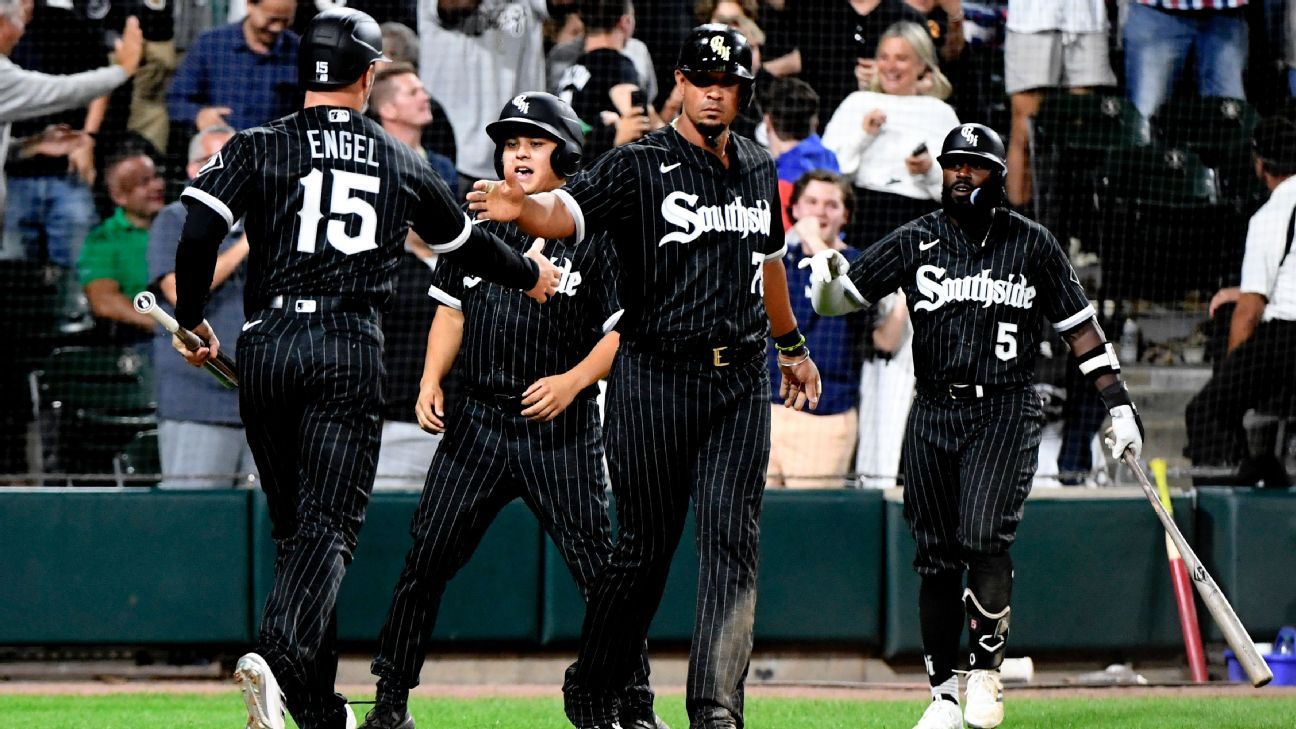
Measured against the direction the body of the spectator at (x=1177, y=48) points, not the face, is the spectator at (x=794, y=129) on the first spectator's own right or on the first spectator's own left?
on the first spectator's own right

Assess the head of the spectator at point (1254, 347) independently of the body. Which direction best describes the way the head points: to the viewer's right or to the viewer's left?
to the viewer's left

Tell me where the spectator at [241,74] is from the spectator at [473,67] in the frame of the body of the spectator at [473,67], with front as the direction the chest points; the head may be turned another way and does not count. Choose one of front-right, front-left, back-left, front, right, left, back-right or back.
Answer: right

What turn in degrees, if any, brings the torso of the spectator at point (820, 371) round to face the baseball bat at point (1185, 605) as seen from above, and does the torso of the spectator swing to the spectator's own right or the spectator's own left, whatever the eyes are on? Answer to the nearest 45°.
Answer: approximately 90° to the spectator's own left

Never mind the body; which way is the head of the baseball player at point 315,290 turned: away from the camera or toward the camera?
away from the camera

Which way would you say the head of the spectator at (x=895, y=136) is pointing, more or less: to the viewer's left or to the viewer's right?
to the viewer's left

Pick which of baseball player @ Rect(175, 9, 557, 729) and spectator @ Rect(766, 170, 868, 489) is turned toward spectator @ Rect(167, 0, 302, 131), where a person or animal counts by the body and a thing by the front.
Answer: the baseball player

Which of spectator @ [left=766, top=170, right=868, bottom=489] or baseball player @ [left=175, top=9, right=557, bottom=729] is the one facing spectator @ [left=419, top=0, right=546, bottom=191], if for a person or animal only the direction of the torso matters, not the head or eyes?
the baseball player

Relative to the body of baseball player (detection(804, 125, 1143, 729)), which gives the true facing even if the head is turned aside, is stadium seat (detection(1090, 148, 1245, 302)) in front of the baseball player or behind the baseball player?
behind

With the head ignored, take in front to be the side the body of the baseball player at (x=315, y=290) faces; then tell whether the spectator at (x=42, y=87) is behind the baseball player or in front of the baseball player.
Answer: in front

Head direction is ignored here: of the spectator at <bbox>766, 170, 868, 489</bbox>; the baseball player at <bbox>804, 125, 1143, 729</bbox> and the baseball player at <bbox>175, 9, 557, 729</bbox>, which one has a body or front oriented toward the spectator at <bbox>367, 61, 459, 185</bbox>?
the baseball player at <bbox>175, 9, 557, 729</bbox>

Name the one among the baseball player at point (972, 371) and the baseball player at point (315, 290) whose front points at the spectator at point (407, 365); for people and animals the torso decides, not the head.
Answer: the baseball player at point (315, 290)
